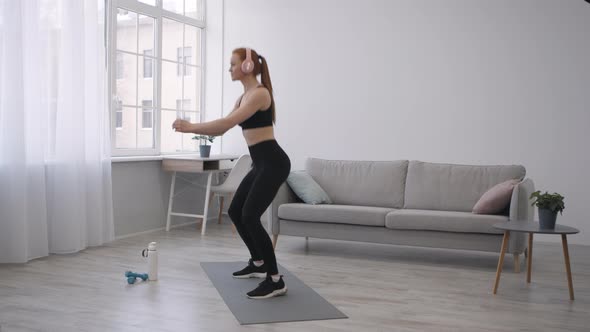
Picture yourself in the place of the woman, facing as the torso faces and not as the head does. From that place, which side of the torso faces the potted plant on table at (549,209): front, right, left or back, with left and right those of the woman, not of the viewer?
back

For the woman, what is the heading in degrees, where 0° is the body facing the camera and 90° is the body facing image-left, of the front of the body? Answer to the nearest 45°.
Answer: approximately 90°

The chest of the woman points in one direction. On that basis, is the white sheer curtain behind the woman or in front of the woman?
in front

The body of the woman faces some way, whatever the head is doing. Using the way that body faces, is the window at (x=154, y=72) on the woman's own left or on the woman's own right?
on the woman's own right

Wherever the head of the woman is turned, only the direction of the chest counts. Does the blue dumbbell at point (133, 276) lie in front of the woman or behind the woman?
in front

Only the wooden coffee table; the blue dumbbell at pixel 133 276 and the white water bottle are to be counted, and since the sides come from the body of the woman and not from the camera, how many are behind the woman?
1

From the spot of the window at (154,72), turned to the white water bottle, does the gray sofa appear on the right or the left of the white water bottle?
left

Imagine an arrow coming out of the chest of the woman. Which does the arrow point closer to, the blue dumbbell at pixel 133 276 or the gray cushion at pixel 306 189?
the blue dumbbell

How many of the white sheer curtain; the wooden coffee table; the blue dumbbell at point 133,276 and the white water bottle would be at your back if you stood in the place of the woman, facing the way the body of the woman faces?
1

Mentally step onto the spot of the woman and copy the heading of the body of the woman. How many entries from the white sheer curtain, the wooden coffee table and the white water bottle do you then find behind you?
1

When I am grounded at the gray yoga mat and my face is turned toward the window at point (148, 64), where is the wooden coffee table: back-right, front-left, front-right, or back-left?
back-right

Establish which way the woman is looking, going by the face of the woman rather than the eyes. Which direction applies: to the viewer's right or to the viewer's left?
to the viewer's left

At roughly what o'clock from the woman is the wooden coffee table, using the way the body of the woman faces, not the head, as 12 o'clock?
The wooden coffee table is roughly at 6 o'clock from the woman.

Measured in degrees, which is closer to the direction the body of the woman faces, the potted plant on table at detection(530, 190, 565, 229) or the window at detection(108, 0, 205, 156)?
the window

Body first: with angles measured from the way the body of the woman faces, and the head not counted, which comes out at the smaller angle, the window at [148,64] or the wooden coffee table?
the window

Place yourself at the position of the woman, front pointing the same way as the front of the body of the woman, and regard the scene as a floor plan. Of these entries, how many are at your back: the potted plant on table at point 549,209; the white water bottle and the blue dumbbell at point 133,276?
1

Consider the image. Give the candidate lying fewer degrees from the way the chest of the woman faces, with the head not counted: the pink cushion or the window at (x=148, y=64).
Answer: the window
